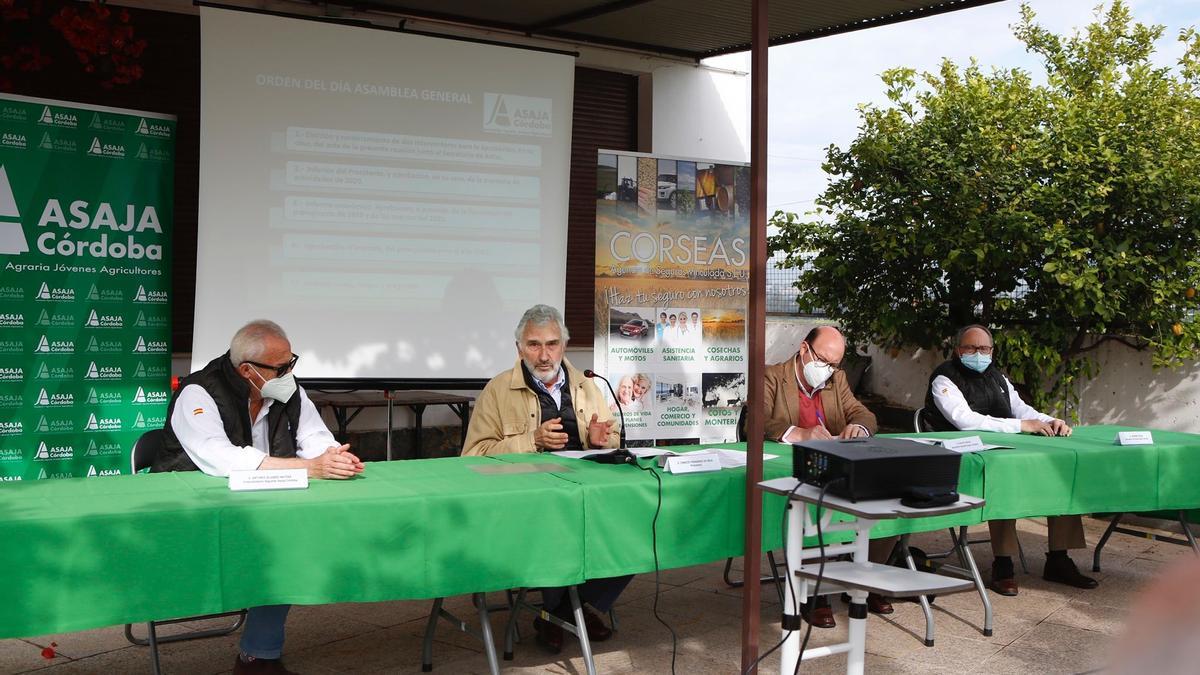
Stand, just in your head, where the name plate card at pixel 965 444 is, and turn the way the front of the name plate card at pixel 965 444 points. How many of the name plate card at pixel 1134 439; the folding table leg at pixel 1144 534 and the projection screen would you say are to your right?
1

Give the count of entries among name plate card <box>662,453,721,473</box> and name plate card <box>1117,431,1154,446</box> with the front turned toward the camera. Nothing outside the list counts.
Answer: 2

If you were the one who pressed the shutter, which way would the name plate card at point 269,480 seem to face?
facing the viewer

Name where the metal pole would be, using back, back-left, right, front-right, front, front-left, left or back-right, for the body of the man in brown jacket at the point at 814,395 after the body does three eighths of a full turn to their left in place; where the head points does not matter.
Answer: back

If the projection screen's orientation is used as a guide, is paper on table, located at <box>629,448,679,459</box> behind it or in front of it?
in front

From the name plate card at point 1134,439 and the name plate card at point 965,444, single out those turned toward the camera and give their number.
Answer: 2

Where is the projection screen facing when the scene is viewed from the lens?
facing the viewer and to the right of the viewer

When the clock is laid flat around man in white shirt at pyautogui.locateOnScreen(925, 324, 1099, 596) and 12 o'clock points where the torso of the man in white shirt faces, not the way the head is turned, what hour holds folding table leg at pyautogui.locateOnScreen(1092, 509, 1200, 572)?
The folding table leg is roughly at 10 o'clock from the man in white shirt.

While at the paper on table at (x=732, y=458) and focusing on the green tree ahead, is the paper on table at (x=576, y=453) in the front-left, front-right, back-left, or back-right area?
back-left

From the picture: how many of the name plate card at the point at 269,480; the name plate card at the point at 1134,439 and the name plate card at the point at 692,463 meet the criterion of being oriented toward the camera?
3

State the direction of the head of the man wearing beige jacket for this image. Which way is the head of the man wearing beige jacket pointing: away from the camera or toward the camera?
toward the camera

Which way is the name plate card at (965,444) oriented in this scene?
toward the camera
